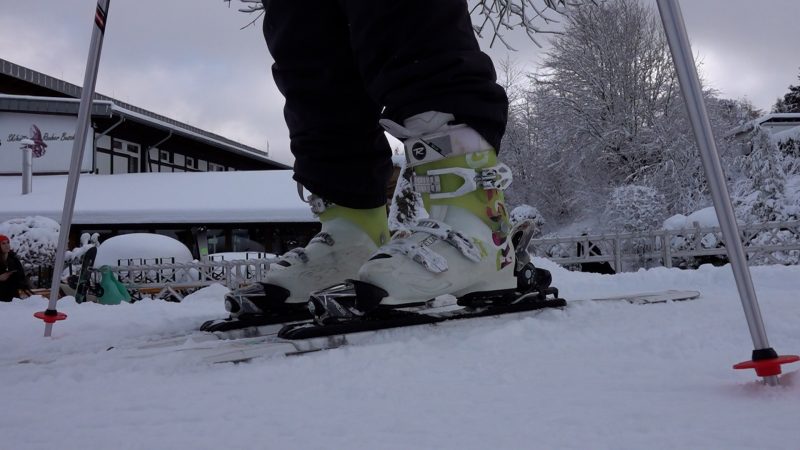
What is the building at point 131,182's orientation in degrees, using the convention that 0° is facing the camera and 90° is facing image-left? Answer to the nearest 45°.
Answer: approximately 0°

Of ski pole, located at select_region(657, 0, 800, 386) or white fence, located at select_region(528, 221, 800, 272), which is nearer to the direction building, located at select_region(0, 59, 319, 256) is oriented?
the ski pole

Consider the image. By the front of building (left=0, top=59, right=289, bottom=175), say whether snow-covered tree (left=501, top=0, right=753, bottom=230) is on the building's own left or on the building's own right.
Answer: on the building's own left
